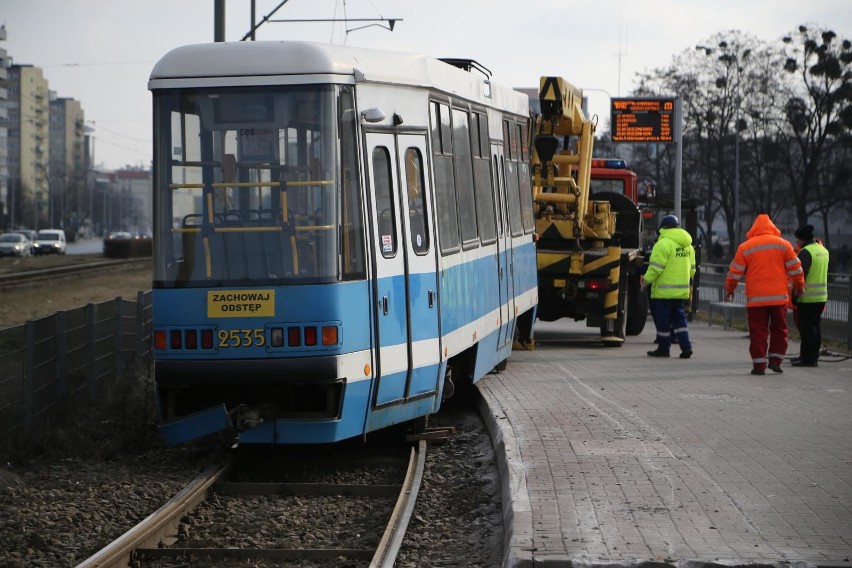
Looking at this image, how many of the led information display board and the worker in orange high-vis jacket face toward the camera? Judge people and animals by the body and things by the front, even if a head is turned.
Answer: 1

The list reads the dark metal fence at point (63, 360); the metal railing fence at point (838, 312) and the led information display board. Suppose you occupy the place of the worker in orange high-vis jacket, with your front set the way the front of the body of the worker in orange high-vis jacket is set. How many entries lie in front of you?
2

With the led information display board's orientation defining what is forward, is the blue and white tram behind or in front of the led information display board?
in front

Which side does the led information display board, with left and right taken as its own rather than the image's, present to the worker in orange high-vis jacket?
front

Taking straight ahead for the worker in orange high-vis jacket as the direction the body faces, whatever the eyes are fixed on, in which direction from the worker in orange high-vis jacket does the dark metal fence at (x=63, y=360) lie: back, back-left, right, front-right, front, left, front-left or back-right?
back-left

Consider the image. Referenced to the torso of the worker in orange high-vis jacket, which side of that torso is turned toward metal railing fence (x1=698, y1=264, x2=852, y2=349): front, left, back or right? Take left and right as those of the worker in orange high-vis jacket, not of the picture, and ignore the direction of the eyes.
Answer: front

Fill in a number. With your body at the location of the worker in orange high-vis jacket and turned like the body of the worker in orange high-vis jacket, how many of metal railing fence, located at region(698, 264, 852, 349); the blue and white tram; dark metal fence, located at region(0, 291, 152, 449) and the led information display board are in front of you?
2

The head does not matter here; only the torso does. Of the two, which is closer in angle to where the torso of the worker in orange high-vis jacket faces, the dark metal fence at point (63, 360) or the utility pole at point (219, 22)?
the utility pole

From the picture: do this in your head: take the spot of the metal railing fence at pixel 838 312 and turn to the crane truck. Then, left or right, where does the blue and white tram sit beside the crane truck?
left

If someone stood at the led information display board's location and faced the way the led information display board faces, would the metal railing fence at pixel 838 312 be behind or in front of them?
in front

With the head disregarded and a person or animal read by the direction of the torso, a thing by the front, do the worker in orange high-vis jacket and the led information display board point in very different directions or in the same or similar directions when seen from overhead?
very different directions

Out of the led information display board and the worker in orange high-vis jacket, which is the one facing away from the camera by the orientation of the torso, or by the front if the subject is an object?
the worker in orange high-vis jacket

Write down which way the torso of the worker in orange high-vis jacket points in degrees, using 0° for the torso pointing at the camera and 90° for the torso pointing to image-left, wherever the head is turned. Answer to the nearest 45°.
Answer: approximately 180°
